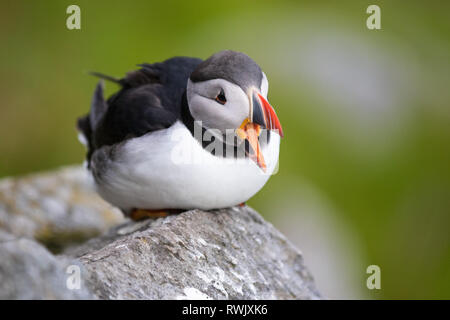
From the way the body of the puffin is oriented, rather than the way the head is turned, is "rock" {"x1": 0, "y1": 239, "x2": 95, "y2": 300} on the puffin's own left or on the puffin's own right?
on the puffin's own right

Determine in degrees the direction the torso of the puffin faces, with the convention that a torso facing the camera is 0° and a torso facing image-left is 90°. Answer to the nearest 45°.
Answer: approximately 315°

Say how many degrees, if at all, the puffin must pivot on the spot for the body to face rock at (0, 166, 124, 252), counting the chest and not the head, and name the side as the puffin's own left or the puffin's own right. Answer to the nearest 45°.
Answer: approximately 180°
